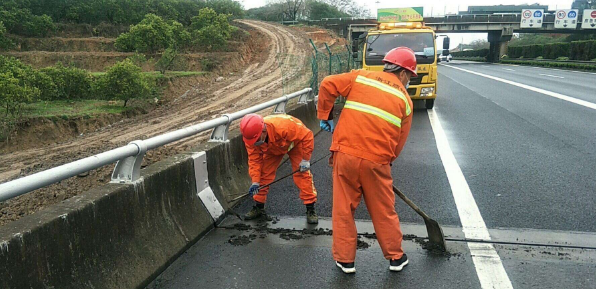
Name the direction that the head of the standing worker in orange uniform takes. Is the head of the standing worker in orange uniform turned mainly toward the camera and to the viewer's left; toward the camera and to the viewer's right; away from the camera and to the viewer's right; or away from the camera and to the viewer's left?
away from the camera and to the viewer's right

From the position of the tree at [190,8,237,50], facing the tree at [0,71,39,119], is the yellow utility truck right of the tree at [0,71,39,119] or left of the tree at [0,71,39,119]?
left

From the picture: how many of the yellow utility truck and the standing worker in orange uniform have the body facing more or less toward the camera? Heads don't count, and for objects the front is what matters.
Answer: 1

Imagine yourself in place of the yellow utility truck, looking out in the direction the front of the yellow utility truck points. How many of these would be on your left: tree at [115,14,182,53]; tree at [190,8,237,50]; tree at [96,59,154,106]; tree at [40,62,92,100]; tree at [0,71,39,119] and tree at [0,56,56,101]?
0

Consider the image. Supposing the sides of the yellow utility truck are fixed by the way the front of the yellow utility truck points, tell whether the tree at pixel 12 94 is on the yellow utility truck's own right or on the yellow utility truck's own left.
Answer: on the yellow utility truck's own right

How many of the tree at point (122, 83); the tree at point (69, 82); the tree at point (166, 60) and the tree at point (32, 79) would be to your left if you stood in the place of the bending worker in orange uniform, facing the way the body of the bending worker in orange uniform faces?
0

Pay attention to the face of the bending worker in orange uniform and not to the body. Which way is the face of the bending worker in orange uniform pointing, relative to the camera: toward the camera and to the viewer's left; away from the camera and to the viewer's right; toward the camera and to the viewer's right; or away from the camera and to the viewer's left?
toward the camera and to the viewer's left

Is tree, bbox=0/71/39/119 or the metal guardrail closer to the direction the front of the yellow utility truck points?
the metal guardrail

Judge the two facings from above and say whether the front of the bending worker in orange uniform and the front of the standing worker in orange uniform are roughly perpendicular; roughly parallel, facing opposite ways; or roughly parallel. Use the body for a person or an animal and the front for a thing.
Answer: roughly parallel, facing opposite ways

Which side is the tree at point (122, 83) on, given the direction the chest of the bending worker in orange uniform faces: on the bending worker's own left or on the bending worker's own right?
on the bending worker's own right

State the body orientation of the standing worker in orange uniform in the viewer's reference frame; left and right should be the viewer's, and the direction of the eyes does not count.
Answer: facing away from the viewer and to the right of the viewer

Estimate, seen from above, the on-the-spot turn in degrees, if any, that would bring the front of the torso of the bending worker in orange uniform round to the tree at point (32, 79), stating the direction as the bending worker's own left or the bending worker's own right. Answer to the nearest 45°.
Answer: approximately 90° to the bending worker's own right

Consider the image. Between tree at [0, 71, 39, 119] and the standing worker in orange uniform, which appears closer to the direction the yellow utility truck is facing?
the standing worker in orange uniform

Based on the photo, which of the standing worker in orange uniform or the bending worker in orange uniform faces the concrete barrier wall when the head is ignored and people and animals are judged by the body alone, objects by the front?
the bending worker in orange uniform

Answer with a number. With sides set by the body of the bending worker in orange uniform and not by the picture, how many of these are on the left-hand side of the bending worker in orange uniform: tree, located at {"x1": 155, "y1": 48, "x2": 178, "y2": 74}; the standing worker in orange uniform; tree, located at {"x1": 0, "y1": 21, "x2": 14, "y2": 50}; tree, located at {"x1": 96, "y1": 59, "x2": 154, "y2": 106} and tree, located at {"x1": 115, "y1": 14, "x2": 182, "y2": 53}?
1

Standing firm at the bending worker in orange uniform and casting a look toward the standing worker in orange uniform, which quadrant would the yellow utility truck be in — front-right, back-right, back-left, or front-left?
back-left

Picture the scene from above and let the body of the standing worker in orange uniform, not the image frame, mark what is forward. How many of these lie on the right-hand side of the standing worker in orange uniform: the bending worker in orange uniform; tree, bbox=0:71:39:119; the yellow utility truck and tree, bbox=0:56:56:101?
0

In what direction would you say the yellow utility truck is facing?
toward the camera

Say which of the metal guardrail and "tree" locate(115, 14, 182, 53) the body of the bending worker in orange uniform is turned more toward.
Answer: the metal guardrail
